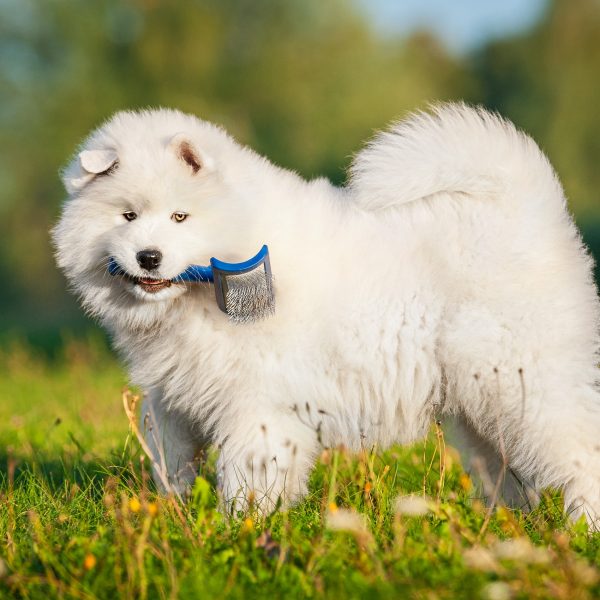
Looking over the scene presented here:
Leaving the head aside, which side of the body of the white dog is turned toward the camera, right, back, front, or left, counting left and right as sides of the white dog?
left
